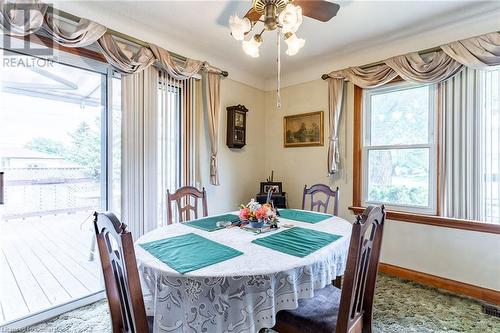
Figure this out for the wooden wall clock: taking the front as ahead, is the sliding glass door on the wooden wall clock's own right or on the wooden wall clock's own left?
on the wooden wall clock's own right

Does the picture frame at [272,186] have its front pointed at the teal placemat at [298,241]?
yes

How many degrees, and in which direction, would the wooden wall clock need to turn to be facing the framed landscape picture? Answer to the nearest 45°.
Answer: approximately 45° to its left

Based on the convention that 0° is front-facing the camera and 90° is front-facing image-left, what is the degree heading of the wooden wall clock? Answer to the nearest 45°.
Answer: approximately 315°

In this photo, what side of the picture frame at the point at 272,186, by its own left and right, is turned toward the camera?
front

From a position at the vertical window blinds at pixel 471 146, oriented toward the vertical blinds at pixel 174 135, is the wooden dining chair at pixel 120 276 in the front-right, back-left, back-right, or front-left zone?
front-left

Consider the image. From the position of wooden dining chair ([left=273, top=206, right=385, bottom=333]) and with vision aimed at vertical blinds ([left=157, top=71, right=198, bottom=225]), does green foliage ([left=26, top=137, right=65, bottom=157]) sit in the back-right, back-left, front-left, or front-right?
front-left

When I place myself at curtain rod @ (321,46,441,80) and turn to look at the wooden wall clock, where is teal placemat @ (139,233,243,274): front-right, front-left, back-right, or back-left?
front-left

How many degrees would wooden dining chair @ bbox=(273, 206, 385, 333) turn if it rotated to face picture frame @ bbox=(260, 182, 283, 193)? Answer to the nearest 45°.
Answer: approximately 45° to its right

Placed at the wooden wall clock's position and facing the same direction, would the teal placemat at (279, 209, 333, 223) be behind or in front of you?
in front

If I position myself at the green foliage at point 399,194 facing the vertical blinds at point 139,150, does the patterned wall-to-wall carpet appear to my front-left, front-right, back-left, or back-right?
front-left

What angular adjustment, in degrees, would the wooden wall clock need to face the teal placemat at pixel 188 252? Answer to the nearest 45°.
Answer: approximately 45° to its right

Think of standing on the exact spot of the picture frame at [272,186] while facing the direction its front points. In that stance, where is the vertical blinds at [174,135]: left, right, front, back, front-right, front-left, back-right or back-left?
front-right

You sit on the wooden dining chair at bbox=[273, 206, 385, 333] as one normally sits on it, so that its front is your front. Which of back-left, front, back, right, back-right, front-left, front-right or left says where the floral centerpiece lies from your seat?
front

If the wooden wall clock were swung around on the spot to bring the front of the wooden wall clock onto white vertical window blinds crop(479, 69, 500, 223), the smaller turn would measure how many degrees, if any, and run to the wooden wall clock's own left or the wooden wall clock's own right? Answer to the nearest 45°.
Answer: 0° — it already faces it
